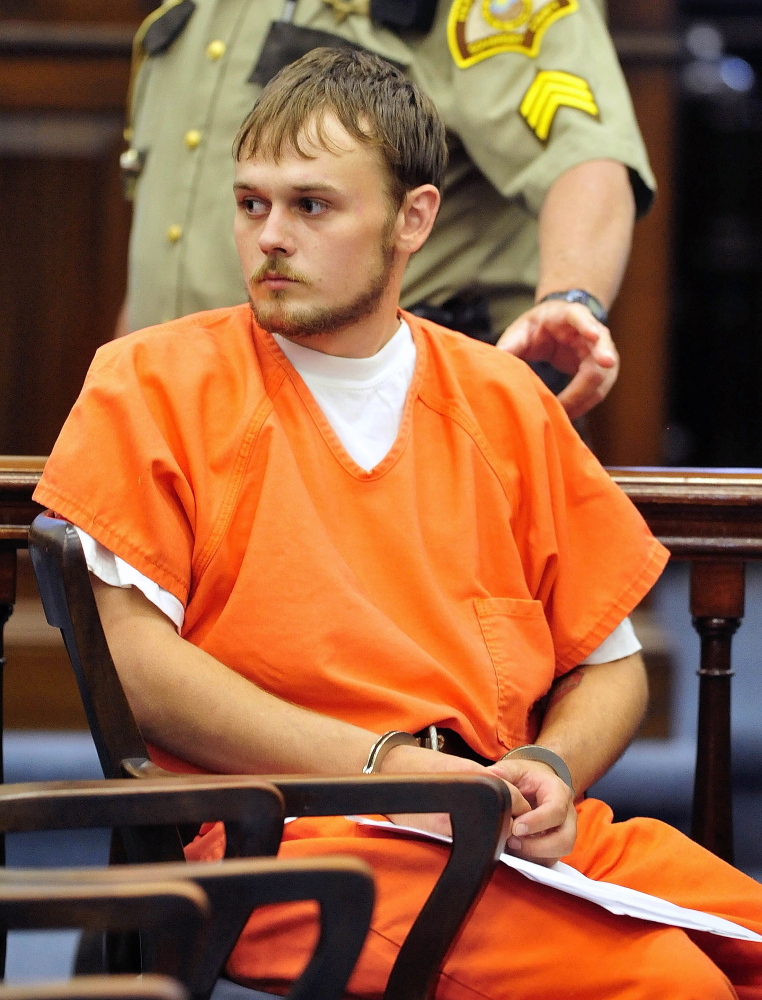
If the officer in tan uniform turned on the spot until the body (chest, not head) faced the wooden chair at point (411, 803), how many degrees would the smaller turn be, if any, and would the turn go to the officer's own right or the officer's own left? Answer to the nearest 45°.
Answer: approximately 45° to the officer's own left

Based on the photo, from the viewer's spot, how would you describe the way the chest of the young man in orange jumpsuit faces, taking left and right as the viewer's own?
facing the viewer and to the right of the viewer

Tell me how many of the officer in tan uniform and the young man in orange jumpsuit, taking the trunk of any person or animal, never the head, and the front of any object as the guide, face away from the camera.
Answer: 0

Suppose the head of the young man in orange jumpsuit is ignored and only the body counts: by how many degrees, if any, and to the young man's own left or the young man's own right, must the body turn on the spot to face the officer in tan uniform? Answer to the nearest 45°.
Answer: approximately 135° to the young man's own left

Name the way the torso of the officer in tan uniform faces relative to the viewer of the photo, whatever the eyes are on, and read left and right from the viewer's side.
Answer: facing the viewer and to the left of the viewer

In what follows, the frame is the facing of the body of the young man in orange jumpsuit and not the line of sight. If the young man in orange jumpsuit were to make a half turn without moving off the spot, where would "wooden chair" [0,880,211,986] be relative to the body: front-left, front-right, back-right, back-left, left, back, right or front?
back-left

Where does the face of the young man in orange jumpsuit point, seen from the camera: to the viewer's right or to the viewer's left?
to the viewer's left
